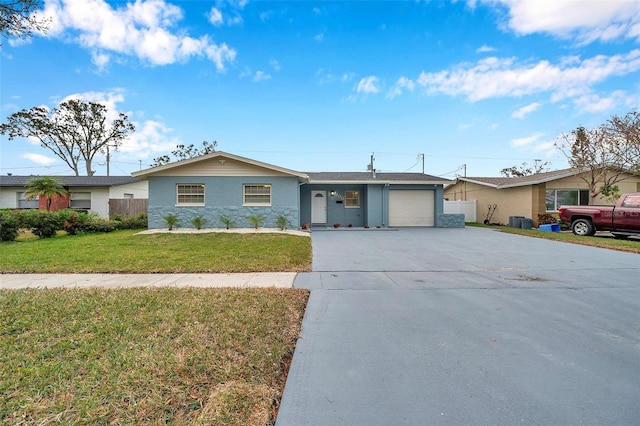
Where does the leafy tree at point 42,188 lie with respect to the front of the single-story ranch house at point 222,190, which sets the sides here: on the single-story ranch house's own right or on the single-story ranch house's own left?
on the single-story ranch house's own right

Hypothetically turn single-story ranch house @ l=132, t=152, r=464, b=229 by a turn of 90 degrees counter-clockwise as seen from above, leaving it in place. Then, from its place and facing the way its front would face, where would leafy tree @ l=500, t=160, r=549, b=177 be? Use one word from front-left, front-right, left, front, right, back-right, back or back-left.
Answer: front-left

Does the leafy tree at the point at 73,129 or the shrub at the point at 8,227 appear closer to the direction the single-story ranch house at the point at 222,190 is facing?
the shrub

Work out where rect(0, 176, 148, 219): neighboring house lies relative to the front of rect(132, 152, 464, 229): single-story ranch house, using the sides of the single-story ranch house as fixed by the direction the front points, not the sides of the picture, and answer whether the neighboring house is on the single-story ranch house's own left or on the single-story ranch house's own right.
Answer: on the single-story ranch house's own right

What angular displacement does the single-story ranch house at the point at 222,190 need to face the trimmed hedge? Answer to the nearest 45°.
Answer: approximately 90° to its right

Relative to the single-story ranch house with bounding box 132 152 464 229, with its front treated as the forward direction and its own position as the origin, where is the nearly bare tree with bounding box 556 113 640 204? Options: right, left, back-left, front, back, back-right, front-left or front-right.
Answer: left

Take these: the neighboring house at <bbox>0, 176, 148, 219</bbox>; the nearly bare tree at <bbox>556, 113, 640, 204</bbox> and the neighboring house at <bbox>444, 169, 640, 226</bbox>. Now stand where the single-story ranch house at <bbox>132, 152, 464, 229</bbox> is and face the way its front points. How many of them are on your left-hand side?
2

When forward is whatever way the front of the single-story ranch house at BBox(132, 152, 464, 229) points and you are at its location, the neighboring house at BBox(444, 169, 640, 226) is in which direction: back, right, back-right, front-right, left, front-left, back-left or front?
left

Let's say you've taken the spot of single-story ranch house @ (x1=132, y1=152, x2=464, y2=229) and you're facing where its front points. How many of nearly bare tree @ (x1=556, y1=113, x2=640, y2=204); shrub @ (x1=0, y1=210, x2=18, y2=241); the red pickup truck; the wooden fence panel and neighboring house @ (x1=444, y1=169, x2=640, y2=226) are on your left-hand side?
3

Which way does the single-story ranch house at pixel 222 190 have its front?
toward the camera

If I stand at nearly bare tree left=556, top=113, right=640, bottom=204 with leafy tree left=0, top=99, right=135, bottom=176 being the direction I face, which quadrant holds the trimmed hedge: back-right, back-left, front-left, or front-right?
front-left

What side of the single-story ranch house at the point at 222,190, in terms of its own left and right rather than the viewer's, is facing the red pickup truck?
left
